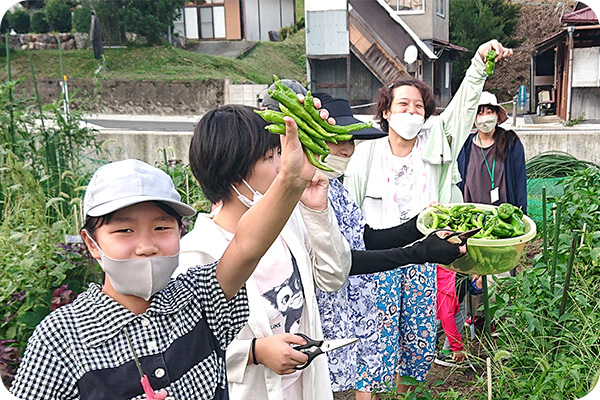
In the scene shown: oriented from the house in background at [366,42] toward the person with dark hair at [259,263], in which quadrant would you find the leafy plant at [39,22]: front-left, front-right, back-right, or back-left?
back-right

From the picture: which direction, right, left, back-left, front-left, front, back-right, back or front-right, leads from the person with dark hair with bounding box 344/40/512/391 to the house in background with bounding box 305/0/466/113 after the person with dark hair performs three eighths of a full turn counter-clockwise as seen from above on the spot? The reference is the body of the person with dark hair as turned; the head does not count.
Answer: front-left

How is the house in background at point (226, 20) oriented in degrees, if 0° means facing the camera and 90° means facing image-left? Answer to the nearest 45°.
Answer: approximately 0°

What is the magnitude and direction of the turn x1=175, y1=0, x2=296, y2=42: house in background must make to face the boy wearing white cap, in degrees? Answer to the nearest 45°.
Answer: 0° — it already faces them

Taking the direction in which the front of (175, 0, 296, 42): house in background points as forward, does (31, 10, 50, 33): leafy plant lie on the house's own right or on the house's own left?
on the house's own right

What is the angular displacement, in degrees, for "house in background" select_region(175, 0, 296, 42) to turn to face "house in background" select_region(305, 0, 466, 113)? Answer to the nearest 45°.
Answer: approximately 45° to its left

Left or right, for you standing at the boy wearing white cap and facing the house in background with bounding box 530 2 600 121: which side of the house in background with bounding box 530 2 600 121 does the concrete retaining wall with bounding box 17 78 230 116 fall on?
left

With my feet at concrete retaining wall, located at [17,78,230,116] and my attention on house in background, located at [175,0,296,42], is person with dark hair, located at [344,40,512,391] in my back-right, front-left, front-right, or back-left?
back-right

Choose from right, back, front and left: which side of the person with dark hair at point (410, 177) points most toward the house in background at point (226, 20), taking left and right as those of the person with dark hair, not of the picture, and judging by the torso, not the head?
back

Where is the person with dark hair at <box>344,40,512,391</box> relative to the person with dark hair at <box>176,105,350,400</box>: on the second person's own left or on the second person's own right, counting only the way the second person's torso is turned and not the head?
on the second person's own left

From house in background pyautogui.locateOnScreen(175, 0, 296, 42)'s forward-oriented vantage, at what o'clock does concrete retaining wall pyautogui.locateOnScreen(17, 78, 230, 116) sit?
The concrete retaining wall is roughly at 1 o'clock from the house in background.
